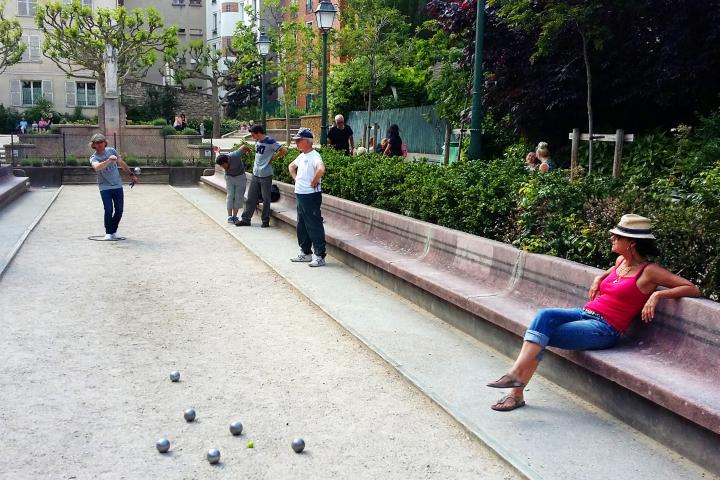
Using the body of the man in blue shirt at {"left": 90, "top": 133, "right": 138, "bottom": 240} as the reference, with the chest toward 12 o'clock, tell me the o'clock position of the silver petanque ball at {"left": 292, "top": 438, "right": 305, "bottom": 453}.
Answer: The silver petanque ball is roughly at 12 o'clock from the man in blue shirt.

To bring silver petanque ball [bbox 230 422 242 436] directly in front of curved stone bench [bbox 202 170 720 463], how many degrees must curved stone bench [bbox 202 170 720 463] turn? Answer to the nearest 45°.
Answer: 0° — it already faces it

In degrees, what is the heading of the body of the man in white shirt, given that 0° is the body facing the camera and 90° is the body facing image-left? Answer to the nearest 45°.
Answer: approximately 45°

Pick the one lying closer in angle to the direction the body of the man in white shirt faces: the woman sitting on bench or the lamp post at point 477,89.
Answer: the woman sitting on bench

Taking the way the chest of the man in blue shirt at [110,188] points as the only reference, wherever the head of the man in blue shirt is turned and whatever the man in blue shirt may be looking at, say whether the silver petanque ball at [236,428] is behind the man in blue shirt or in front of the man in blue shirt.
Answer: in front

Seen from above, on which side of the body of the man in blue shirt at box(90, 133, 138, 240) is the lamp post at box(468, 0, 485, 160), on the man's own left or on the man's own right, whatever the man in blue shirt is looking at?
on the man's own left

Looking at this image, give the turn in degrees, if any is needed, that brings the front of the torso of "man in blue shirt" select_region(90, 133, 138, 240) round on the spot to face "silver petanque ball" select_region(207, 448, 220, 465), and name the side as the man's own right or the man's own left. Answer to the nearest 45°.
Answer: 0° — they already face it

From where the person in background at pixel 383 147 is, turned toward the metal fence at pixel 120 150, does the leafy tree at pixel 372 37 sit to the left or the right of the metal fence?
right

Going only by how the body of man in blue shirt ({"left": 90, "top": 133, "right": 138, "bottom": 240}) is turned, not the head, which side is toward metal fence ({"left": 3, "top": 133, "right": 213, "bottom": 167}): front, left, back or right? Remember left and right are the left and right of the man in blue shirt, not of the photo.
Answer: back

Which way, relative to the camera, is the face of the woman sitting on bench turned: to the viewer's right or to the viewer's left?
to the viewer's left

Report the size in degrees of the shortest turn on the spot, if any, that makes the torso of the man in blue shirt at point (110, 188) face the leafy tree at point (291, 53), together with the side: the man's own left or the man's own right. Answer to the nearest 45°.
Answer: approximately 180°

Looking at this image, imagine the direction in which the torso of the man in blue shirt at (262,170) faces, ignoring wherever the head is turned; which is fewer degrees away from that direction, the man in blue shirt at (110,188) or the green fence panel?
the man in blue shirt
